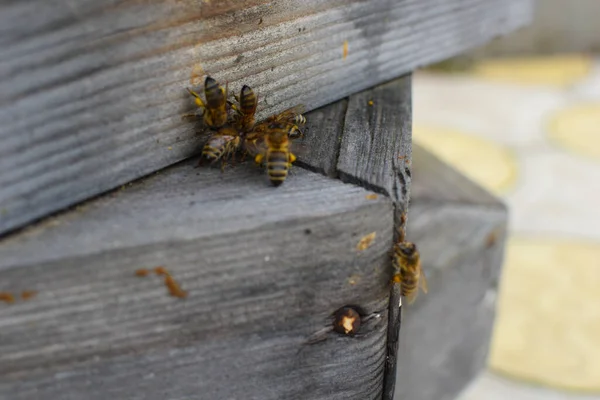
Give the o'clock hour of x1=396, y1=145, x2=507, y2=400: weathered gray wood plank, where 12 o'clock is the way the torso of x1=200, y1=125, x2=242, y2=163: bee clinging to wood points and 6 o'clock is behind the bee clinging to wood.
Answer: The weathered gray wood plank is roughly at 12 o'clock from the bee clinging to wood.

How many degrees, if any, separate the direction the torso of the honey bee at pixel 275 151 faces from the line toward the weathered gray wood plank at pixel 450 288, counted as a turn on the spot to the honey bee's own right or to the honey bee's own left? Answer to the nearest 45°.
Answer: approximately 45° to the honey bee's own right

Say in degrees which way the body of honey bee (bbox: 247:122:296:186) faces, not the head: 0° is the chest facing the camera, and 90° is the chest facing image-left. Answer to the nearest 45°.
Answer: approximately 180°

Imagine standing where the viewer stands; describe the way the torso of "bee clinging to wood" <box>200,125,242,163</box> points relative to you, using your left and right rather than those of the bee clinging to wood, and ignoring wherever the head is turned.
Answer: facing away from the viewer and to the right of the viewer

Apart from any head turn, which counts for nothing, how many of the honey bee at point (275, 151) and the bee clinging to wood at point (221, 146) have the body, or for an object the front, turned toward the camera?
0

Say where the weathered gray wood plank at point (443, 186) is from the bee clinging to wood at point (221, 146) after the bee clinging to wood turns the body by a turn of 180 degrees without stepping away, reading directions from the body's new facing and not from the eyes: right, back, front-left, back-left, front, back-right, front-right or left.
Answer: back
